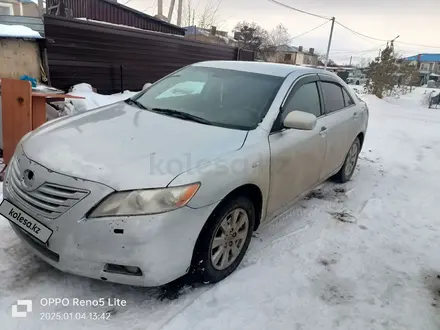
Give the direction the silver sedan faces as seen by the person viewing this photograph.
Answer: facing the viewer and to the left of the viewer

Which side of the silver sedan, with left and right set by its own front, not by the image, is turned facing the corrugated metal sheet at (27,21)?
right

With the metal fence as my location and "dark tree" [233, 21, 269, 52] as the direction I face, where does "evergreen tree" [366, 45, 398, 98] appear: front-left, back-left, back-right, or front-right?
front-right

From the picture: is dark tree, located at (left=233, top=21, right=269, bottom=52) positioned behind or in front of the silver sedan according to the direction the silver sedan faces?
behind

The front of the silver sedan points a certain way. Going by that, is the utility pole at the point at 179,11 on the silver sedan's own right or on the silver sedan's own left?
on the silver sedan's own right

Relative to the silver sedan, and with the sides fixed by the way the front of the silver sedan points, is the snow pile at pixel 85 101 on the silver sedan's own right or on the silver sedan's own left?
on the silver sedan's own right

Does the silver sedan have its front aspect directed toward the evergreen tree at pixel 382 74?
no

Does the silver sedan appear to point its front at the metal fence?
no

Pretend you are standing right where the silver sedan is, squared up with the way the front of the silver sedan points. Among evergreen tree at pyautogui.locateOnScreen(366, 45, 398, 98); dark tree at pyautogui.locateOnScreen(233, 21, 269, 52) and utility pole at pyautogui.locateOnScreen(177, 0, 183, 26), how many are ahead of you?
0

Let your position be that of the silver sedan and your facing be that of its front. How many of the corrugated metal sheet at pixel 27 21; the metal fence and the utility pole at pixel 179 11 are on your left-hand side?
0

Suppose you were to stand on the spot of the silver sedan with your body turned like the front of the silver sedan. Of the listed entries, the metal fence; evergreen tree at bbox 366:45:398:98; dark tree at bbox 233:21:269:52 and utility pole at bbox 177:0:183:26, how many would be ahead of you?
0

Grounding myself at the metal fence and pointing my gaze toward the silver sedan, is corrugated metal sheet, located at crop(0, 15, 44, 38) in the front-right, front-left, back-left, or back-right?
front-right

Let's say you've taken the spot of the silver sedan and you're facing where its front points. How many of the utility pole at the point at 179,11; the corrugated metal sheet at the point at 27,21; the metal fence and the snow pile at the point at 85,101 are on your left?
0

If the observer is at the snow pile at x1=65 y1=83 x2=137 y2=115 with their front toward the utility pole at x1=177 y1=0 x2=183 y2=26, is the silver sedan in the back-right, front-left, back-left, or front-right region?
back-right
